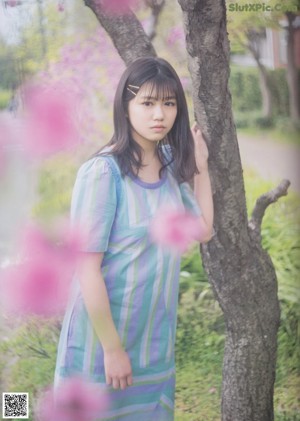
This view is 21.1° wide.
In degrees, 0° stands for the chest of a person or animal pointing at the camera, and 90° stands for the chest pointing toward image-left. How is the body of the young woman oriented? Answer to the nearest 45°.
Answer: approximately 315°
